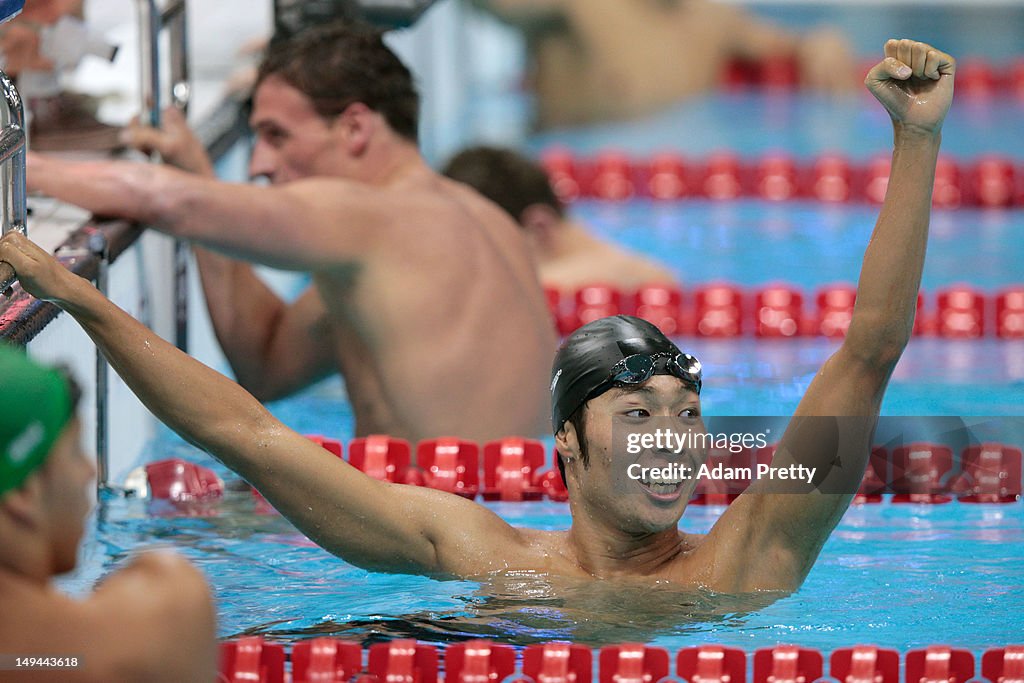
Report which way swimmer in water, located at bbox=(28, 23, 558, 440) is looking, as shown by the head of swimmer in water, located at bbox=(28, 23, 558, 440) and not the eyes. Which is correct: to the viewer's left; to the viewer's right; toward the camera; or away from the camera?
to the viewer's left

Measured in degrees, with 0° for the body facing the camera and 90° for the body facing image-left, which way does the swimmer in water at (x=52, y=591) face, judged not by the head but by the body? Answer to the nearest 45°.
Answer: approximately 225°

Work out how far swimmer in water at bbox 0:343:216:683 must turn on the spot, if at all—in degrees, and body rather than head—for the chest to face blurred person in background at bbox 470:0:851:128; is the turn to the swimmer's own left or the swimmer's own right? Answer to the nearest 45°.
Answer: approximately 45° to the swimmer's own left

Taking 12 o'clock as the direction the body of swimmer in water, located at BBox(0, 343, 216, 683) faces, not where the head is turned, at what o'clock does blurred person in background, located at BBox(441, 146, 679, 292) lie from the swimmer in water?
The blurred person in background is roughly at 11 o'clock from the swimmer in water.
